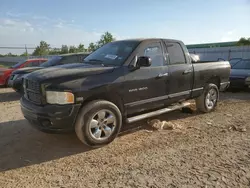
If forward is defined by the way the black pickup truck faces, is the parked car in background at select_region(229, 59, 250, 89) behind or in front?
behind

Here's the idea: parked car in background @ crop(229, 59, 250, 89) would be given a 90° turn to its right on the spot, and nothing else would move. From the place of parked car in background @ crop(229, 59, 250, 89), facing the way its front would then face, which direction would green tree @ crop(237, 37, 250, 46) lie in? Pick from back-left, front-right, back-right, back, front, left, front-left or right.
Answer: right

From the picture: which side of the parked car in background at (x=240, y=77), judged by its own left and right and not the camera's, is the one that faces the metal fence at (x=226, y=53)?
back

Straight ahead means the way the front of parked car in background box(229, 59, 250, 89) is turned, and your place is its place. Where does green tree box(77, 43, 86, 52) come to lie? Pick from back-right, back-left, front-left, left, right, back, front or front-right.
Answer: back-right

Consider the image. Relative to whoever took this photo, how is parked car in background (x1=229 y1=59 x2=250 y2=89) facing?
facing the viewer

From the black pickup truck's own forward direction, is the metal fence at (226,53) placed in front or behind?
behind

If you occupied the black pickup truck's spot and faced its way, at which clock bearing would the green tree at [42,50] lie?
The green tree is roughly at 4 o'clock from the black pickup truck.

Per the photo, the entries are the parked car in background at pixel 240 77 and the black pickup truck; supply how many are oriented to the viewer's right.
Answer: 0

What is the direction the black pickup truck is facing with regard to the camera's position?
facing the viewer and to the left of the viewer
